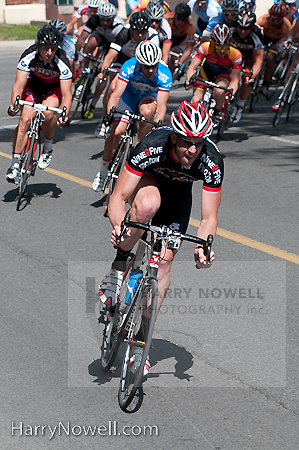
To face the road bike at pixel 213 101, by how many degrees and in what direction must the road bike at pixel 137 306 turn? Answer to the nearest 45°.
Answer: approximately 180°

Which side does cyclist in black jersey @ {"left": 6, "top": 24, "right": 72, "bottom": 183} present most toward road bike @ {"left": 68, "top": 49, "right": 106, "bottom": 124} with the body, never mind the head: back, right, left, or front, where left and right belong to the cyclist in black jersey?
back

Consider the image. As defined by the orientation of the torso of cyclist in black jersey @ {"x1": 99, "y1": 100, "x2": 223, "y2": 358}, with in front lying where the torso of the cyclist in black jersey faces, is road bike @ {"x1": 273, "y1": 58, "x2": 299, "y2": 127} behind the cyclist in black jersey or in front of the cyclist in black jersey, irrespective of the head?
behind

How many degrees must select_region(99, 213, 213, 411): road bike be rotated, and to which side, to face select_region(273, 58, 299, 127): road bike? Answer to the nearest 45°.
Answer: approximately 180°

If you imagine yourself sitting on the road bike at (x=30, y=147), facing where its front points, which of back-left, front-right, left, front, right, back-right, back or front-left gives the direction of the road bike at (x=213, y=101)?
back-left

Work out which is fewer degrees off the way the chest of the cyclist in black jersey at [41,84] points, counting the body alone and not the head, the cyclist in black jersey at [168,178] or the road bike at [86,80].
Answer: the cyclist in black jersey

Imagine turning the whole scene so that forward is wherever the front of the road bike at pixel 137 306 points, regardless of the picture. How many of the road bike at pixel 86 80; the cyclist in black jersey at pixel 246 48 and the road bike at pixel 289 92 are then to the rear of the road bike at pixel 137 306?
3

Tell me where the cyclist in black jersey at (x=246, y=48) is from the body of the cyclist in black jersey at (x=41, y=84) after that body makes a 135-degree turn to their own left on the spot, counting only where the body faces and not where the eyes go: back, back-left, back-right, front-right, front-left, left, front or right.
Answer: front

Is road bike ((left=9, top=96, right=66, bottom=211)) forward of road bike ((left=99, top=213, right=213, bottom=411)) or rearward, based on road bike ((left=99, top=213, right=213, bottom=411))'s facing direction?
rearward

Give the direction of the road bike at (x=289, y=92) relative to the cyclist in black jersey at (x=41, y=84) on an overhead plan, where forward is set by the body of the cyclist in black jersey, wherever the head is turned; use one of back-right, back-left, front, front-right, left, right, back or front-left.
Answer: back-left

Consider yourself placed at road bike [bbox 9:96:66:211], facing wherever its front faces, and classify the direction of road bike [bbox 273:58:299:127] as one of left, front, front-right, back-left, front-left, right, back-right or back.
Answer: back-left

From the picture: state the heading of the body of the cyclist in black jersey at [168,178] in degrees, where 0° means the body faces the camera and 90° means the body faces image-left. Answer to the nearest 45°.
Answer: approximately 0°
